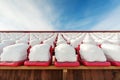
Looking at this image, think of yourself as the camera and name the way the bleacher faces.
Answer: facing the viewer
